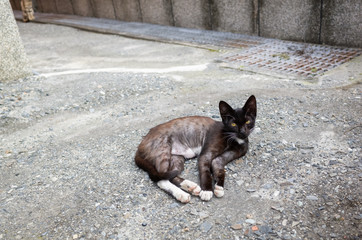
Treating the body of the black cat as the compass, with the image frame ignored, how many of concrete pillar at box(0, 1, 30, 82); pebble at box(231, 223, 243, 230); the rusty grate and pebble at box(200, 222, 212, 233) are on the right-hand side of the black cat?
2

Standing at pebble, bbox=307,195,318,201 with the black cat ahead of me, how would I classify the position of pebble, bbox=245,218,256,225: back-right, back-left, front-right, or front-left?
front-left

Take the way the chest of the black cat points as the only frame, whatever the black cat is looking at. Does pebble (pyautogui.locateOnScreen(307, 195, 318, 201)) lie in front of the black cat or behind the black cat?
in front

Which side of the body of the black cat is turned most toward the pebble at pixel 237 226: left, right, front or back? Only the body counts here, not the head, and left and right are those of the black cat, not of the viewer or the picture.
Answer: right

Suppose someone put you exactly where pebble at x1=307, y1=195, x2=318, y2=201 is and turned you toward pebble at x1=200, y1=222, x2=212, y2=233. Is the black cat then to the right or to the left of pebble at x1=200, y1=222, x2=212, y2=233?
right

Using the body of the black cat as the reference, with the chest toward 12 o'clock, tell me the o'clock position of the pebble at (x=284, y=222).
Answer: The pebble is roughly at 2 o'clock from the black cat.

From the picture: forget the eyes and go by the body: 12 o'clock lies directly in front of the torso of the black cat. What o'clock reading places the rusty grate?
The rusty grate is roughly at 10 o'clock from the black cat.

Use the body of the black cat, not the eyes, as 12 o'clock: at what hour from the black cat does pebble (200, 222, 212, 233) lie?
The pebble is roughly at 3 o'clock from the black cat.

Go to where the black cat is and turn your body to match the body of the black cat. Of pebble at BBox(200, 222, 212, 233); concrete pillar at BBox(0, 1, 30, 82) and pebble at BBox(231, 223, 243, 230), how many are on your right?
2

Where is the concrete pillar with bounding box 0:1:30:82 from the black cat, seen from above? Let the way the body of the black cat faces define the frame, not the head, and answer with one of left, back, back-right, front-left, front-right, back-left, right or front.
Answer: back-left

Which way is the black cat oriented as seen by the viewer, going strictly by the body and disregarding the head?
to the viewer's right

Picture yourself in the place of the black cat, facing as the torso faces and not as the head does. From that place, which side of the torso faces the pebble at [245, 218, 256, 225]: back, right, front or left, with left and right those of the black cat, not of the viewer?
right

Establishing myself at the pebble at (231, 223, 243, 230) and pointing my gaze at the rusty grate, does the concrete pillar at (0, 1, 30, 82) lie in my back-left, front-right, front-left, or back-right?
front-left

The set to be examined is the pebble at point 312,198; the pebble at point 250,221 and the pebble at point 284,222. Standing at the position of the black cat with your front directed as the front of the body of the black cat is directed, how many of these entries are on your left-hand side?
0

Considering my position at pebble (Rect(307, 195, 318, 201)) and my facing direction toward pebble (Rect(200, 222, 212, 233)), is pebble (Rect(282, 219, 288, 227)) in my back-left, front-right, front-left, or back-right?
front-left
